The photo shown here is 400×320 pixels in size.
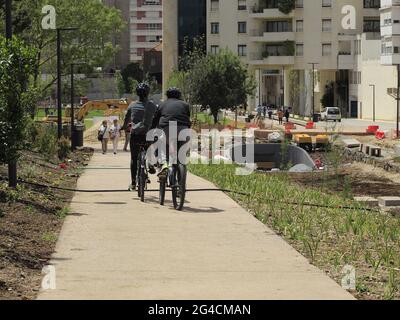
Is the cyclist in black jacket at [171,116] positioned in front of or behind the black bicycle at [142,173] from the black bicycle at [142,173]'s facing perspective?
behind

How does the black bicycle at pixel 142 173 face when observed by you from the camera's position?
facing away from the viewer

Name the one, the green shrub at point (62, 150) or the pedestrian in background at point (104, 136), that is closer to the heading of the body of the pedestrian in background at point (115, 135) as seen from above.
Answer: the green shrub

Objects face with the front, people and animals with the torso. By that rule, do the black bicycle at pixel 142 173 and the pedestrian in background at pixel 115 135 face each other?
yes

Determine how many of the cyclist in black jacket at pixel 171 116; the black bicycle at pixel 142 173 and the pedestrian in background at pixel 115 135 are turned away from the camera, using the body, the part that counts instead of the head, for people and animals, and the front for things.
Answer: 2

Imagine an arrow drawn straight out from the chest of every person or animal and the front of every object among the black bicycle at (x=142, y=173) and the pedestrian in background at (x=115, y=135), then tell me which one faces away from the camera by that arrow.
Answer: the black bicycle

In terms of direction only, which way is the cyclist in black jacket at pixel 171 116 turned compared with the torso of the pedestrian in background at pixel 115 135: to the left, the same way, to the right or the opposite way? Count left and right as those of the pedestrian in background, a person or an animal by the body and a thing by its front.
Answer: the opposite way

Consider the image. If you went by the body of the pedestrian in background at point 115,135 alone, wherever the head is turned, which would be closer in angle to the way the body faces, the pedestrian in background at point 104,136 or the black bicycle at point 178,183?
the black bicycle

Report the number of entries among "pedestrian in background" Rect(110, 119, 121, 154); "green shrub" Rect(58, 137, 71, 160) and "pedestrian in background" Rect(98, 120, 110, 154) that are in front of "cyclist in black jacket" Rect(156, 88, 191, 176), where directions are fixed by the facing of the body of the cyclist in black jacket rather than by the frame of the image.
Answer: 3

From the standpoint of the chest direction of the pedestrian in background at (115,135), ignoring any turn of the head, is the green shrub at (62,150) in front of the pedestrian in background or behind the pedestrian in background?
in front

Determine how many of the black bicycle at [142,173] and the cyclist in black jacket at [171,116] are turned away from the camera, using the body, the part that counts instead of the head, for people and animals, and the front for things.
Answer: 2

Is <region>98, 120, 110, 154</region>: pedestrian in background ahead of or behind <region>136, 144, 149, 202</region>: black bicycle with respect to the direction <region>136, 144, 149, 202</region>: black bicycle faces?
ahead

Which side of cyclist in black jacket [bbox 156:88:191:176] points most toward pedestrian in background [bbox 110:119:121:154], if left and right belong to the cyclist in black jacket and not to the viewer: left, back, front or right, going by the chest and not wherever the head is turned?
front

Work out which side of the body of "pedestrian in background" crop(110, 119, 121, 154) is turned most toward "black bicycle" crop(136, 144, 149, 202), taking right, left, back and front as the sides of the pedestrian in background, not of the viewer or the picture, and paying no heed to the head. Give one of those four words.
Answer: front

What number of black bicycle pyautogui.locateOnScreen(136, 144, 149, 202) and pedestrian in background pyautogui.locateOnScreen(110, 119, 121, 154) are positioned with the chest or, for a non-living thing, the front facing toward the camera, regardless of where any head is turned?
1

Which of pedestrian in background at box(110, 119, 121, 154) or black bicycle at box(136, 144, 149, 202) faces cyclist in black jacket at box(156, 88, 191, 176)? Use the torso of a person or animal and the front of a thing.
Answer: the pedestrian in background

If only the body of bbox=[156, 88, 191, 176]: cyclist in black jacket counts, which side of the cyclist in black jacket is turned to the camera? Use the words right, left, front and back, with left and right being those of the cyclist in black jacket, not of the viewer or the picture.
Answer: back

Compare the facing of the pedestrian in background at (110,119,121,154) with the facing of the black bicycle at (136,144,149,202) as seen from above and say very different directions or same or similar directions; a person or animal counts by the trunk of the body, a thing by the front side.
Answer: very different directions
